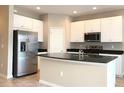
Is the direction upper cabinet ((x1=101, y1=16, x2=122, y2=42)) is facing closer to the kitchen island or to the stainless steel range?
the kitchen island

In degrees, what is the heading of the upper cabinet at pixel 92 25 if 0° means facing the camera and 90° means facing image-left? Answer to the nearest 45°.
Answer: approximately 45°

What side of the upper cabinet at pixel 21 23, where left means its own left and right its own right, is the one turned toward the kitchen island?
front

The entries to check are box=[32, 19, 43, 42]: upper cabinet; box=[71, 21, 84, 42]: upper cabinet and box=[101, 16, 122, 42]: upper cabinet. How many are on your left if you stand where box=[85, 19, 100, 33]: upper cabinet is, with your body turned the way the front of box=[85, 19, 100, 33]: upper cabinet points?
1

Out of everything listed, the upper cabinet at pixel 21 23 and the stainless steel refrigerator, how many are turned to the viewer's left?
0

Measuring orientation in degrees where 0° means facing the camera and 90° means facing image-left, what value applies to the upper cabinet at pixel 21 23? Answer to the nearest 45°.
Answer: approximately 315°

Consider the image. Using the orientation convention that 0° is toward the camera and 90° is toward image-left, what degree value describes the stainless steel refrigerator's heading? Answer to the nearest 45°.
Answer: approximately 315°
